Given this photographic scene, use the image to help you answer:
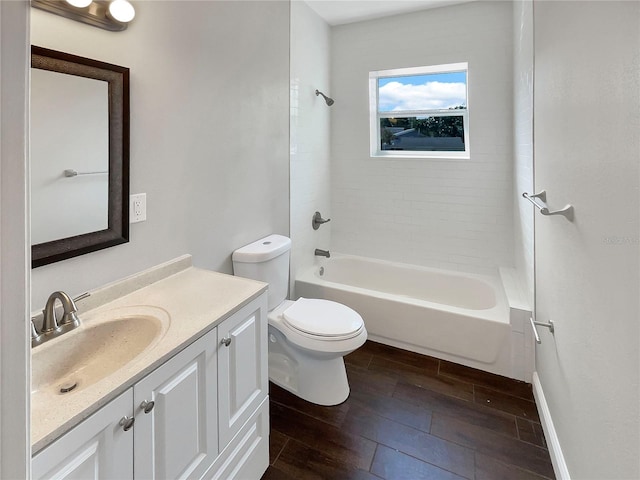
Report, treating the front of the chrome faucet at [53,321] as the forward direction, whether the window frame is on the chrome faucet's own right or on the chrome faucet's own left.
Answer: on the chrome faucet's own left

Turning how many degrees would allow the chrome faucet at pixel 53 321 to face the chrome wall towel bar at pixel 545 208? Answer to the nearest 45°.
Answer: approximately 45° to its left

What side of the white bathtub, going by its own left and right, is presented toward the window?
back

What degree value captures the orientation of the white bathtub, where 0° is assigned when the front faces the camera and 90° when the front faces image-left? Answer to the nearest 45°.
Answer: approximately 0°

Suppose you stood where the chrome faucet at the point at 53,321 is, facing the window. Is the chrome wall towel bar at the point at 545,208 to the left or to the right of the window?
right
